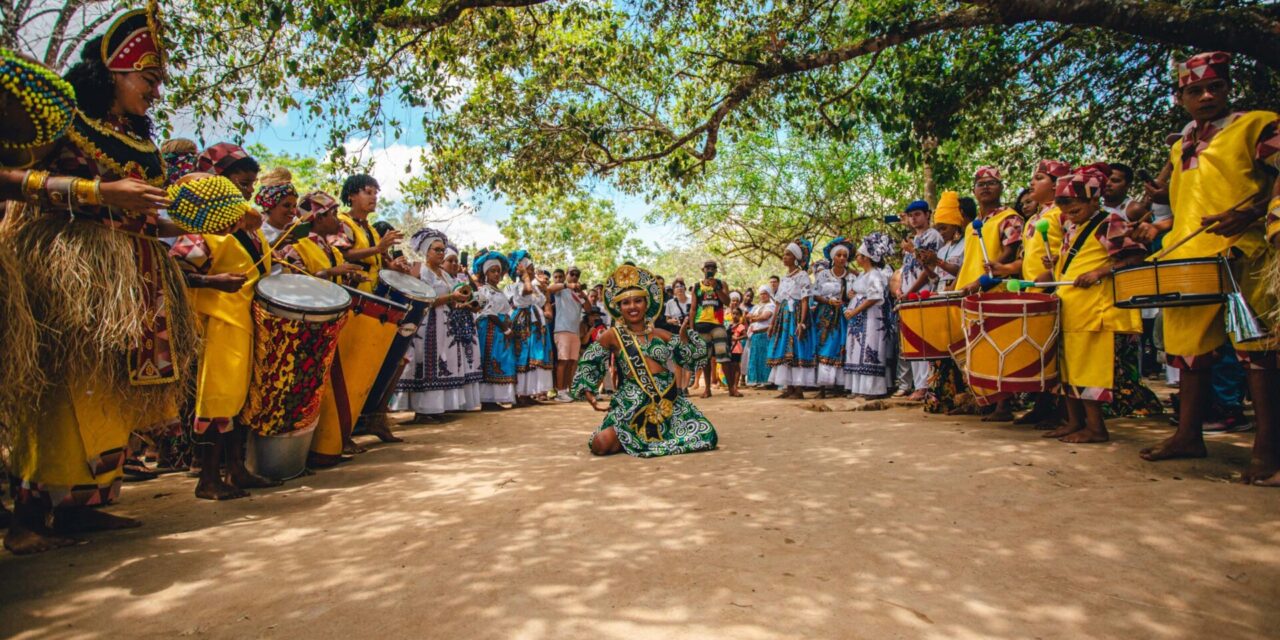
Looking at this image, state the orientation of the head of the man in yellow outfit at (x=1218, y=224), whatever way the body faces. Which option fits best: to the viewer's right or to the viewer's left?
to the viewer's left

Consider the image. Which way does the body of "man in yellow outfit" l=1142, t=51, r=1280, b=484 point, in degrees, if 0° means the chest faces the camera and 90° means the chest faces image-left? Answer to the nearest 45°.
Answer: approximately 45°

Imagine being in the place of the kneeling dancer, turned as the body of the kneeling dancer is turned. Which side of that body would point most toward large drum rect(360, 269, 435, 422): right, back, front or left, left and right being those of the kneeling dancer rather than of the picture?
right

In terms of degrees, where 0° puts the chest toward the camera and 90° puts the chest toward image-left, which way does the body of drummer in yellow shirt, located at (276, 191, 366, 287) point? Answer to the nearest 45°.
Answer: approximately 315°

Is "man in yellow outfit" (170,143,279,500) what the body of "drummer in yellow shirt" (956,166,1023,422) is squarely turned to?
yes

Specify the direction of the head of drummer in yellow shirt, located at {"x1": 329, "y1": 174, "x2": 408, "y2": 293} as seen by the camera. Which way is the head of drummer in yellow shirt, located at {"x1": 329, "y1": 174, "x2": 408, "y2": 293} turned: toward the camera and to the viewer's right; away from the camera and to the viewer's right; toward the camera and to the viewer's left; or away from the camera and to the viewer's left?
toward the camera and to the viewer's right

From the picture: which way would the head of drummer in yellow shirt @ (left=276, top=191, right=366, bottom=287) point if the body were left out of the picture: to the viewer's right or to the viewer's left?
to the viewer's right

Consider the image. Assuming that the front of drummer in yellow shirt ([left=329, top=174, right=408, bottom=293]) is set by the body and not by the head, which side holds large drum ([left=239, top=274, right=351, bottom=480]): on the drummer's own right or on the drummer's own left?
on the drummer's own right

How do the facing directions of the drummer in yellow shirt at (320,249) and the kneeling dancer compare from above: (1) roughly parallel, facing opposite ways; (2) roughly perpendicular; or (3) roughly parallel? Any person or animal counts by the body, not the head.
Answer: roughly perpendicular
